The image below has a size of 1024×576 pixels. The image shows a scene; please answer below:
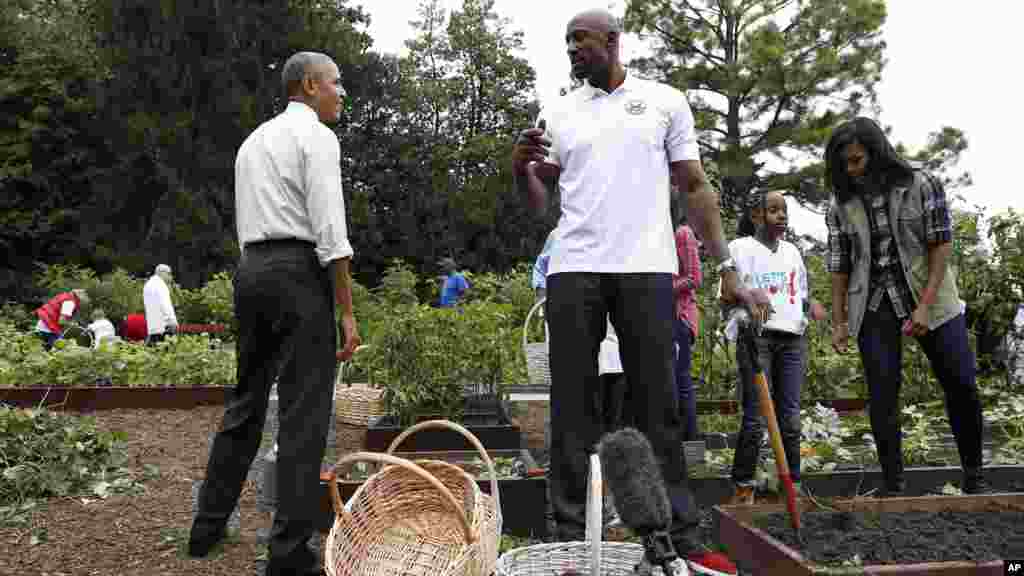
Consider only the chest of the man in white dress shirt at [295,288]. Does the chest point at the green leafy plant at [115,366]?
no

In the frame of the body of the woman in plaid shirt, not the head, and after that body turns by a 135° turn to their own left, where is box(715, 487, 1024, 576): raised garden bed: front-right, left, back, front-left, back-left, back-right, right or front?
right

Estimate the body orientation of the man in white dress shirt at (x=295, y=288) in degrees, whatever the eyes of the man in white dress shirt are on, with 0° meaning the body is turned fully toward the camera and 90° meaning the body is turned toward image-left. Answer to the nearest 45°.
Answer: approximately 225°

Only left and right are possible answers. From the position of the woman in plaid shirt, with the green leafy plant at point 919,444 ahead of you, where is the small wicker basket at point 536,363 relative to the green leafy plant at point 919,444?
left

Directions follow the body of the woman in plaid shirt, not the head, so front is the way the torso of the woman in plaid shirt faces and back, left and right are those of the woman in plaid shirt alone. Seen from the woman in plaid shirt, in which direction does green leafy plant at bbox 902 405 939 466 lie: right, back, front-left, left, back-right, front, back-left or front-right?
back-right

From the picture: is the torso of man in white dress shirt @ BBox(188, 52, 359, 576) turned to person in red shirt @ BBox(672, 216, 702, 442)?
yes

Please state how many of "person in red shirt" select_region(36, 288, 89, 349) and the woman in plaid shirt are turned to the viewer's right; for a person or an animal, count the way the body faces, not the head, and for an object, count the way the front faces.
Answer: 1

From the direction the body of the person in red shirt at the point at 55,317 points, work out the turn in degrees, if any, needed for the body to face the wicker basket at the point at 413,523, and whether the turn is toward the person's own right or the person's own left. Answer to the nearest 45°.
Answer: approximately 90° to the person's own right

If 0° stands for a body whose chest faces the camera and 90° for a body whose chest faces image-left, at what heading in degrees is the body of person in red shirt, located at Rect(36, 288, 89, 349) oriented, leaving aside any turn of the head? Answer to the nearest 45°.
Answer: approximately 270°

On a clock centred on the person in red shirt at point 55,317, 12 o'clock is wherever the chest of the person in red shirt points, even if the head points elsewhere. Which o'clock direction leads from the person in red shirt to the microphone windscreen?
The microphone windscreen is roughly at 3 o'clock from the person in red shirt.

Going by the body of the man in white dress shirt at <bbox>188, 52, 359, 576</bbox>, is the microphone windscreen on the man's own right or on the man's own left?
on the man's own right

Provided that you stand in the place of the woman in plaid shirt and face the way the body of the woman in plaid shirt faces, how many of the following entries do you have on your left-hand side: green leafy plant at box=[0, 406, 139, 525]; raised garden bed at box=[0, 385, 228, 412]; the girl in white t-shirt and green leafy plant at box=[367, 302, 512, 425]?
0

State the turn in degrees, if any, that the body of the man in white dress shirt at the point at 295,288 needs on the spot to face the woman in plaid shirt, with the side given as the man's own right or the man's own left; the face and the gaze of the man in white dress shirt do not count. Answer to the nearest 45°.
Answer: approximately 45° to the man's own right

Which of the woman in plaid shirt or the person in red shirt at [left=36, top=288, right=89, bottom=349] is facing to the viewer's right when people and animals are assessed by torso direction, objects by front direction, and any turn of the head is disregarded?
the person in red shirt

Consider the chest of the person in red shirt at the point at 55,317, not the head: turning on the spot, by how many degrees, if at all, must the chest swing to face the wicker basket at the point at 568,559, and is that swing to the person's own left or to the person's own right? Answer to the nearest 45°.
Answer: approximately 90° to the person's own right

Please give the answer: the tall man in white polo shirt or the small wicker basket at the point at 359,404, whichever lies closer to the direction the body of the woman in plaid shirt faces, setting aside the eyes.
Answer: the tall man in white polo shirt

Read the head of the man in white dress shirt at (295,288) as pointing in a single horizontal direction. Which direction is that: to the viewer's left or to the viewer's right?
to the viewer's right

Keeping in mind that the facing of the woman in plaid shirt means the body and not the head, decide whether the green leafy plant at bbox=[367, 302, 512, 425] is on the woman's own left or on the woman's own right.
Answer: on the woman's own right

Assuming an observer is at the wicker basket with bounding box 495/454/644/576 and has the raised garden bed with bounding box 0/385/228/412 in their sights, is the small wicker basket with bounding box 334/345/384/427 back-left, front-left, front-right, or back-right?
front-right
